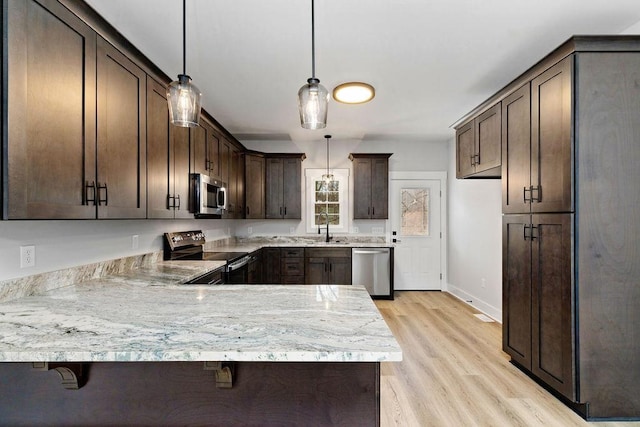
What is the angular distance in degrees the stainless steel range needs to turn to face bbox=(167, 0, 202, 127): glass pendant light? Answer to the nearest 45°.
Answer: approximately 45° to its right

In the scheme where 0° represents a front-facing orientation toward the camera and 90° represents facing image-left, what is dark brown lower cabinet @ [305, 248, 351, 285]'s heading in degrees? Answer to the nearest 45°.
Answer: approximately 0°

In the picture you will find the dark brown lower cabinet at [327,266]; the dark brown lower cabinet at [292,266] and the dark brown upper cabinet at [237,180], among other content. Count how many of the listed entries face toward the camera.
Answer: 2

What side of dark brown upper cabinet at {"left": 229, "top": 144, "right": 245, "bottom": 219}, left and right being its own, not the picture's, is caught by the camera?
right

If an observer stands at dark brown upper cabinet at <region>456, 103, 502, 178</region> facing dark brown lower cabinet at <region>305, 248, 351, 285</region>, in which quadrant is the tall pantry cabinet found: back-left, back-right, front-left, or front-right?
back-left

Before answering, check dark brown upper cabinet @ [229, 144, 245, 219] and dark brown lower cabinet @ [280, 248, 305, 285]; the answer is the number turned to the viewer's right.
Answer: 1

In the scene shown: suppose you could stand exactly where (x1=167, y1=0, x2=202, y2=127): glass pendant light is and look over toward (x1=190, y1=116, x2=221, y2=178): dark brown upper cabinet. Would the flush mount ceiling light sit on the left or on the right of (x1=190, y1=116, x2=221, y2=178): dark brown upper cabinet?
right

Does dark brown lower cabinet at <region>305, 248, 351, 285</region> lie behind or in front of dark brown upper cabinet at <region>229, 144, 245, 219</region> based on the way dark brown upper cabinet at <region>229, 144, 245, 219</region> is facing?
in front

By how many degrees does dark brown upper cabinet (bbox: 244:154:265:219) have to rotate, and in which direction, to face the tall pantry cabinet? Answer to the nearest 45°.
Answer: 0° — it already faces it

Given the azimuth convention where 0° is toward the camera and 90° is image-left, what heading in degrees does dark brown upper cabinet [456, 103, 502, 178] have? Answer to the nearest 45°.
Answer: approximately 45°

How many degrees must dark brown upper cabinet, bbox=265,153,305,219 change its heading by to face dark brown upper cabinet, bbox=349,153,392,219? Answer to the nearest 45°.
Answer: approximately 90° to its left
